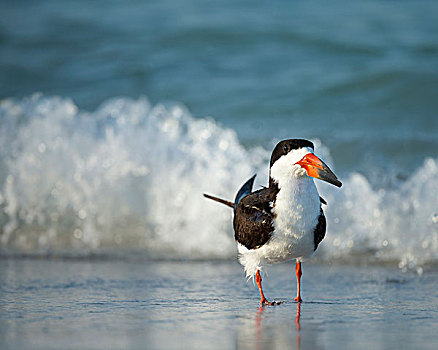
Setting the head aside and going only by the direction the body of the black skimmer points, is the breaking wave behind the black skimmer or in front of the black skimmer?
behind

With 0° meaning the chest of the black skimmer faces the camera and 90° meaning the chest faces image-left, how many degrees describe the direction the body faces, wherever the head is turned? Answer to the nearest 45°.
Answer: approximately 315°
